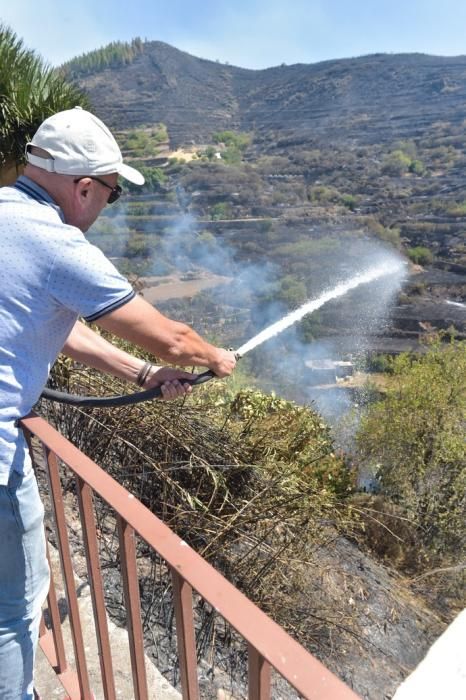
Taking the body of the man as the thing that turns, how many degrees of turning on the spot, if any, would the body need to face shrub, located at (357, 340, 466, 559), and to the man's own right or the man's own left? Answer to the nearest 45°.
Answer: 0° — they already face it

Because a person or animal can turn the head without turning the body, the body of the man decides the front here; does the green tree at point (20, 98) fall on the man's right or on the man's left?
on the man's left

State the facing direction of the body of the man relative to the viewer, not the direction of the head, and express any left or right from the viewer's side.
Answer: facing away from the viewer and to the right of the viewer

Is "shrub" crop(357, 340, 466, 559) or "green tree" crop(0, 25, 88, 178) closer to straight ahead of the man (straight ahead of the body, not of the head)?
the shrub
